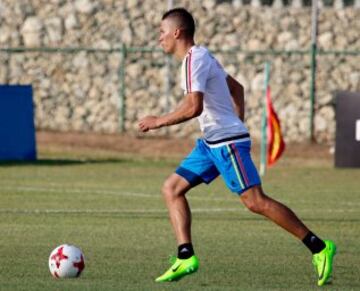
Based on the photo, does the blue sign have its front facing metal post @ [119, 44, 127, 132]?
no

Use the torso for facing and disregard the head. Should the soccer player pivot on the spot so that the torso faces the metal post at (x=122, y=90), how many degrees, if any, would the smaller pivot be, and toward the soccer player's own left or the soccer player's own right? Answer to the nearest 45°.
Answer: approximately 90° to the soccer player's own right

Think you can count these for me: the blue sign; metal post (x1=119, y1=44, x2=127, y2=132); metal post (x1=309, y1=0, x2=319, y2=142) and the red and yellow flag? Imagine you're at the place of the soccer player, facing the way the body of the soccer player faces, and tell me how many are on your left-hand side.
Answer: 0

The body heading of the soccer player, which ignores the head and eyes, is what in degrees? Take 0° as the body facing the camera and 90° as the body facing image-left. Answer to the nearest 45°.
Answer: approximately 90°

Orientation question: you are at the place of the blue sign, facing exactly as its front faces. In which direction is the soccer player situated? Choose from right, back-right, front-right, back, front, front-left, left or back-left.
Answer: front

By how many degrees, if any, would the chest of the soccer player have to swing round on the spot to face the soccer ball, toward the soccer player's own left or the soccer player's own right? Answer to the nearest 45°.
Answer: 0° — they already face it

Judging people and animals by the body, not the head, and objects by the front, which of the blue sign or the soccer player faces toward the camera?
the blue sign

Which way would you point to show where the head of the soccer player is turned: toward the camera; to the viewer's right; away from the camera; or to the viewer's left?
to the viewer's left

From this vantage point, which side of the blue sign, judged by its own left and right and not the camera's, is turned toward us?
front

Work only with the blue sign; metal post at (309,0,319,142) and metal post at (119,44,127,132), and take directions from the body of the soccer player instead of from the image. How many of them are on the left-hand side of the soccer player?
0

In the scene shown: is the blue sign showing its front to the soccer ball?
yes

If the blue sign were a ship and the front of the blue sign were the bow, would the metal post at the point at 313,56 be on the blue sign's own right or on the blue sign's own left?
on the blue sign's own left

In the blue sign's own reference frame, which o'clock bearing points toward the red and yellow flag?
The red and yellow flag is roughly at 10 o'clock from the blue sign.

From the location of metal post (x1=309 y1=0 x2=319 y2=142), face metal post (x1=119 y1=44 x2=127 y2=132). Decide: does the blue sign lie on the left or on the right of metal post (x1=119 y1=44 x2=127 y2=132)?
left

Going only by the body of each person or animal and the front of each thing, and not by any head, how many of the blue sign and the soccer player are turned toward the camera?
1

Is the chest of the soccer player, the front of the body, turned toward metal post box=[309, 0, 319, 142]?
no

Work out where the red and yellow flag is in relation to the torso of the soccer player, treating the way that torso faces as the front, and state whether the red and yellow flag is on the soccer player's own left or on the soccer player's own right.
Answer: on the soccer player's own right

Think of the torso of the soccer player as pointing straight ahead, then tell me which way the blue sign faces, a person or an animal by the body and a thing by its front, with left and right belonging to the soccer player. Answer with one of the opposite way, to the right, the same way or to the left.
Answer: to the left

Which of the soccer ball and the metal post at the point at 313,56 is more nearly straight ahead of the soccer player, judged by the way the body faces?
the soccer ball
